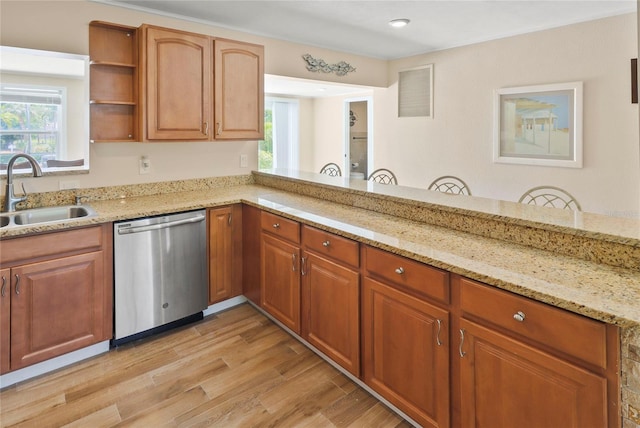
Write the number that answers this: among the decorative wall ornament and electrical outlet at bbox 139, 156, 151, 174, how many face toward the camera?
2

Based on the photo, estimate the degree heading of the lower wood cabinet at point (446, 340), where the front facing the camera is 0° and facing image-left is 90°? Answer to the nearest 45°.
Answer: approximately 45°

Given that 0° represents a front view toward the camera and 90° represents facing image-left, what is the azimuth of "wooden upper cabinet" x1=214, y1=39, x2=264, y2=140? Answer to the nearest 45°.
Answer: approximately 315°

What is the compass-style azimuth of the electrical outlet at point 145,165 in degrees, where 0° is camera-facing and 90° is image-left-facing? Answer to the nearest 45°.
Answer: approximately 0°
